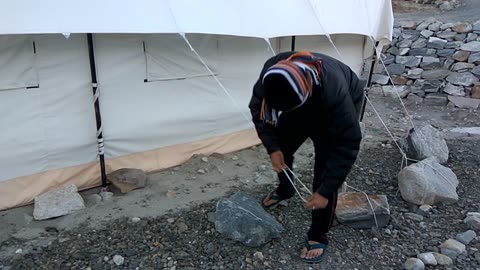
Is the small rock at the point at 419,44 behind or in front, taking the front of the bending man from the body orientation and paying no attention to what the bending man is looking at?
behind

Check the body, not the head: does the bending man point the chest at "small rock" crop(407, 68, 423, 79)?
no

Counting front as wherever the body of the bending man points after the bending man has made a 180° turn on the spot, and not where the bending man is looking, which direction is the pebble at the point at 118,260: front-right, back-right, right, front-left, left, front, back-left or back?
back-left

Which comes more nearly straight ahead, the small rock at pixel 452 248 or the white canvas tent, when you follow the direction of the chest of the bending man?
the white canvas tent

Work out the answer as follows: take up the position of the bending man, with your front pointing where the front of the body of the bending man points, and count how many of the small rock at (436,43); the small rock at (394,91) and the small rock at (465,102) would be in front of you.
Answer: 0

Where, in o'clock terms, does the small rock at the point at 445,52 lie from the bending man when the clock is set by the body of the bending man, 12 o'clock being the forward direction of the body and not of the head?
The small rock is roughly at 5 o'clock from the bending man.

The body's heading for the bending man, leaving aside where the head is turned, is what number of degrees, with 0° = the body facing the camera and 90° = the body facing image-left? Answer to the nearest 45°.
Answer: approximately 45°

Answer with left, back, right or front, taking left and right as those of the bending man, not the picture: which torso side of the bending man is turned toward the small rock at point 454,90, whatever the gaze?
back

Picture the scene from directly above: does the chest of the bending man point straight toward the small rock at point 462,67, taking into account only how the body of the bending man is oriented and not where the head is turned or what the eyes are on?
no

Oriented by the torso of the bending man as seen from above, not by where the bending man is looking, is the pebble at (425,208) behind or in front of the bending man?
behind

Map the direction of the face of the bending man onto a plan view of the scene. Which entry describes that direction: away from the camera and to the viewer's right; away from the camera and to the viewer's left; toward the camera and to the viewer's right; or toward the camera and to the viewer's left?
toward the camera and to the viewer's left

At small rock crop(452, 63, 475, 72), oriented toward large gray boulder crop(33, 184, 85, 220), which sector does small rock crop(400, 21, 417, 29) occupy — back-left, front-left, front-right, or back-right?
back-right

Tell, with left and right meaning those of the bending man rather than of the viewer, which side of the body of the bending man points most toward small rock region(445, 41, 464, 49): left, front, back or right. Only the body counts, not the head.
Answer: back

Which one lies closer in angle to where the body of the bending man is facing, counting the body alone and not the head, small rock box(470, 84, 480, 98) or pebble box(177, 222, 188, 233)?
the pebble
